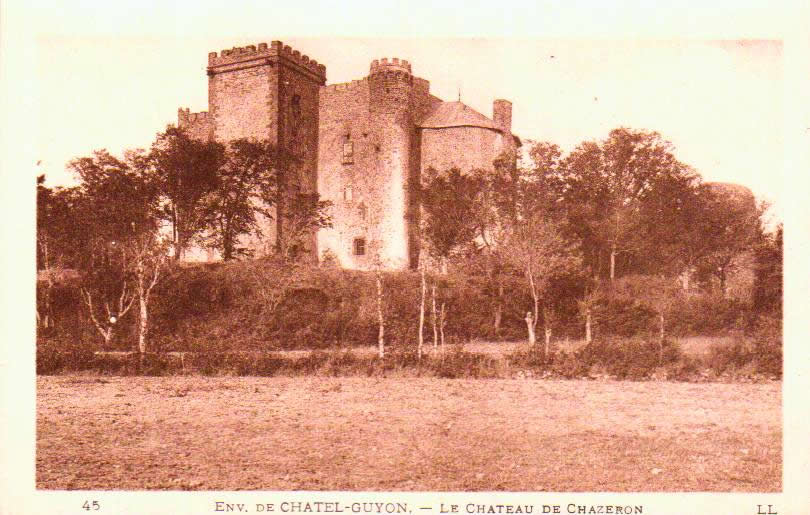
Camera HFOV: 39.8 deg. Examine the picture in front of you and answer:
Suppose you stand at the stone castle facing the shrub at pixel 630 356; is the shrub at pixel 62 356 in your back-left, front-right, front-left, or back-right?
front-right
